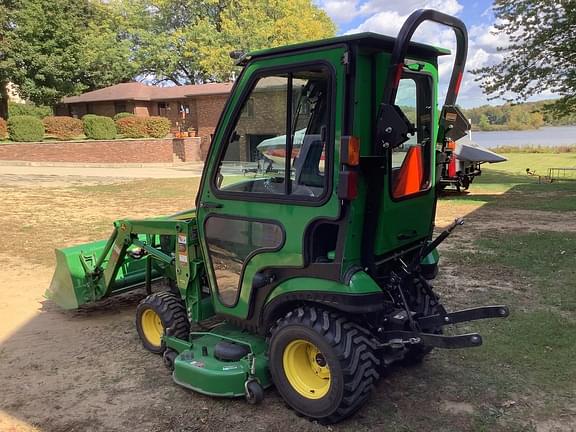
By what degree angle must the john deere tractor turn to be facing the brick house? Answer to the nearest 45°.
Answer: approximately 45° to its right

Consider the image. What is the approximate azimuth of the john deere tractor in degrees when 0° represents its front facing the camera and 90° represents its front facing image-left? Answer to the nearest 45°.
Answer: approximately 135°

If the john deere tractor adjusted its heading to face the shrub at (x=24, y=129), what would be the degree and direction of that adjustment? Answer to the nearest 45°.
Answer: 0° — it already faces it

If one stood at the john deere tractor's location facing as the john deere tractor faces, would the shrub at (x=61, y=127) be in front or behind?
in front

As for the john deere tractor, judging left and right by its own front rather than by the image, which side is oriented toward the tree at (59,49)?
front

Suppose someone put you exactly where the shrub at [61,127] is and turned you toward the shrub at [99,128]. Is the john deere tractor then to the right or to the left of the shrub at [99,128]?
right

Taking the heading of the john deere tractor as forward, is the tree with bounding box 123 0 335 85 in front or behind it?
in front

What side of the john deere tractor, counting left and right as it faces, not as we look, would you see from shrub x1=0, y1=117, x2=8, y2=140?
front

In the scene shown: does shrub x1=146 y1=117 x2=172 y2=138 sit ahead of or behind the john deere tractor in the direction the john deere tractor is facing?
ahead
